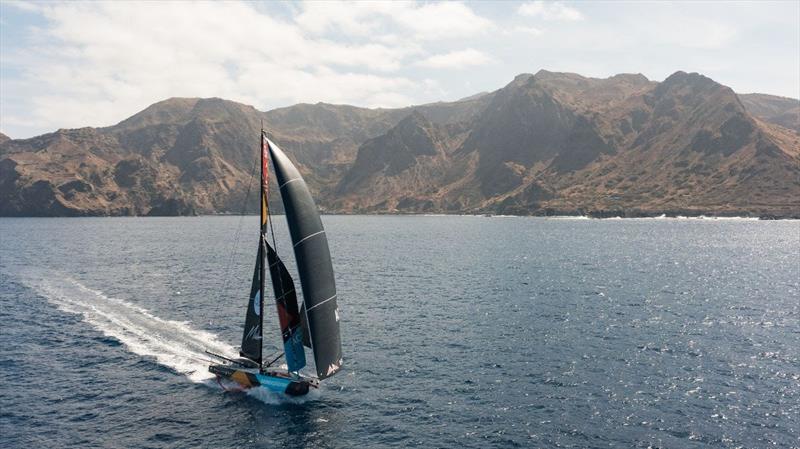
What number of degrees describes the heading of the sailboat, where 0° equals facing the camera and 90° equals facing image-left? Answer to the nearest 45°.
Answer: approximately 315°
